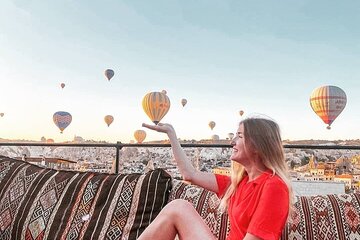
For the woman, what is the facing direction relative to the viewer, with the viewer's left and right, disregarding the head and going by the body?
facing to the left of the viewer

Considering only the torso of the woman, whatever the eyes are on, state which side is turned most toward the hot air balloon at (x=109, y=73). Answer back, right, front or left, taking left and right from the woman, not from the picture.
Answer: right

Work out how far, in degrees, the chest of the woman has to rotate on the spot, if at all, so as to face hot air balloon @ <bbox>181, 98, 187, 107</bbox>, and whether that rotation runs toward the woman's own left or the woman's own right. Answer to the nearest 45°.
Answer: approximately 90° to the woman's own right

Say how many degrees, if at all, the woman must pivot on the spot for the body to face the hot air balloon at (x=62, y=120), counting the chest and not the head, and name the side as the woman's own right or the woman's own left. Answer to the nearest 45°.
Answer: approximately 45° to the woman's own right

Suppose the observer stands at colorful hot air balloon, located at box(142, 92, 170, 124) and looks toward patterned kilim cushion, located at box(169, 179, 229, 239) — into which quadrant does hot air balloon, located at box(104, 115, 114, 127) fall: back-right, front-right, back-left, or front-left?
back-right

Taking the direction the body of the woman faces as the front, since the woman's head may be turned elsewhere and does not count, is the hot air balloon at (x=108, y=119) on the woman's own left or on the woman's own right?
on the woman's own right

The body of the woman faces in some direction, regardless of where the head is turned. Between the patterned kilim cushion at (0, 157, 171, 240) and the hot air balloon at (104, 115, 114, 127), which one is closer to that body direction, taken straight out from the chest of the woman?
the patterned kilim cushion

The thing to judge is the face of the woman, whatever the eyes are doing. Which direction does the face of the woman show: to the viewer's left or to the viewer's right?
to the viewer's left

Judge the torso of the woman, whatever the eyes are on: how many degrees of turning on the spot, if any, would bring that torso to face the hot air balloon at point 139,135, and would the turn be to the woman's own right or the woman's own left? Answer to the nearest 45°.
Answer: approximately 90° to the woman's own right
